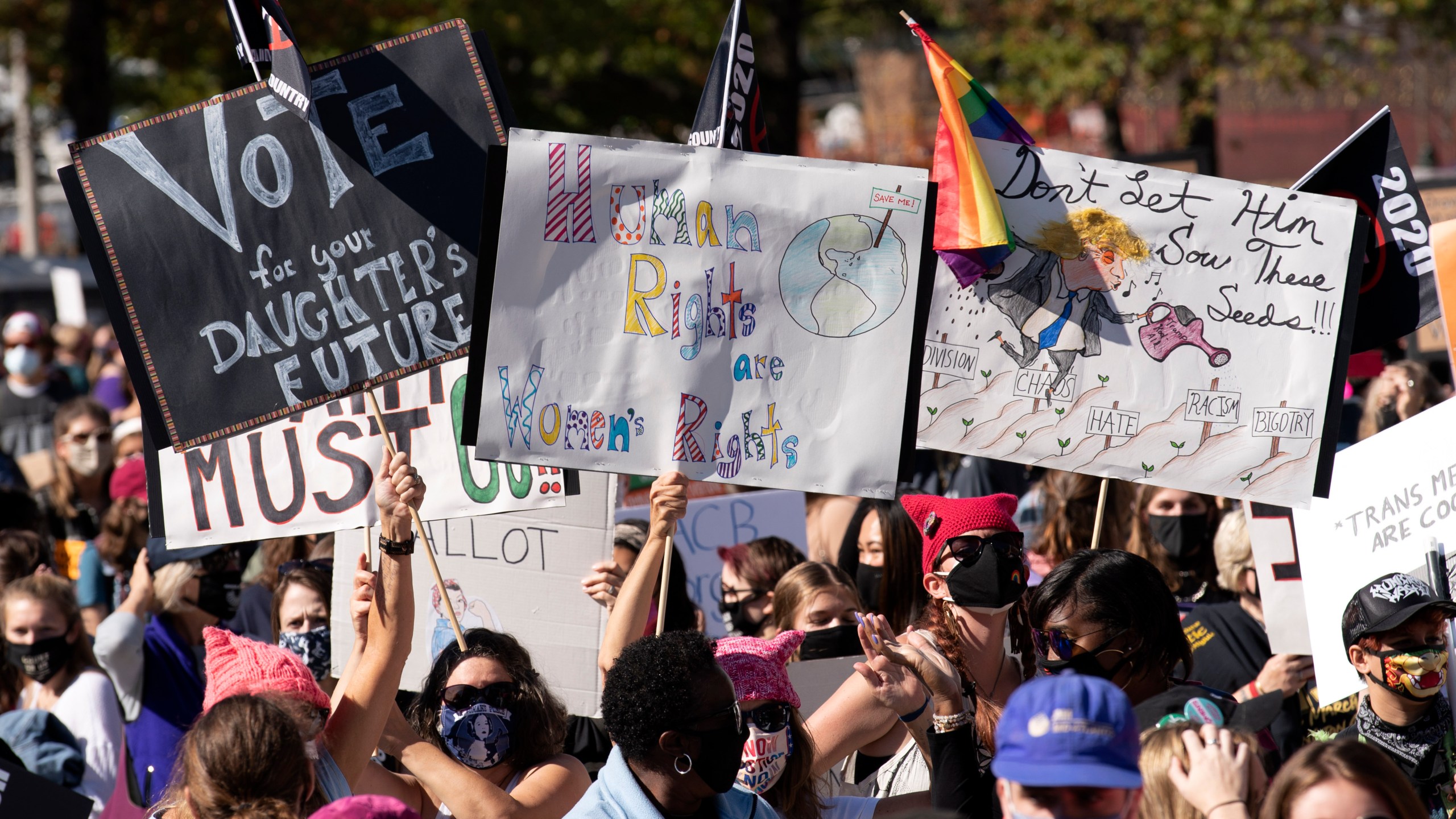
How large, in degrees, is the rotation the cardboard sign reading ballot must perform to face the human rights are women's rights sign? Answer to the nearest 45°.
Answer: approximately 45° to its left

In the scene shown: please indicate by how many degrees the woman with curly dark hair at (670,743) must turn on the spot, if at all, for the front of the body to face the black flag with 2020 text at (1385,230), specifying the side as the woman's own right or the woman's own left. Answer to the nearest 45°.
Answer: approximately 45° to the woman's own left

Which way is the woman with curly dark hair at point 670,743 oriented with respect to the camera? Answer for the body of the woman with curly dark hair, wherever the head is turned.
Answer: to the viewer's right

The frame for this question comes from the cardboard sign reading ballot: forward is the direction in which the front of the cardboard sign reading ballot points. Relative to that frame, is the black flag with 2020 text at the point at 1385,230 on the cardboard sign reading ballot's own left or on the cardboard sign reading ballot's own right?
on the cardboard sign reading ballot's own left

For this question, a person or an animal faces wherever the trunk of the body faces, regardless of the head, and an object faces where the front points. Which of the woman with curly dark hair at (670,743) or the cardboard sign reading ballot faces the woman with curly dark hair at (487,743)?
the cardboard sign reading ballot

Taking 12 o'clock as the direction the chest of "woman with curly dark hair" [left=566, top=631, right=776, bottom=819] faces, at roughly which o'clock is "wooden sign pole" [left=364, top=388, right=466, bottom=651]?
The wooden sign pole is roughly at 8 o'clock from the woman with curly dark hair.

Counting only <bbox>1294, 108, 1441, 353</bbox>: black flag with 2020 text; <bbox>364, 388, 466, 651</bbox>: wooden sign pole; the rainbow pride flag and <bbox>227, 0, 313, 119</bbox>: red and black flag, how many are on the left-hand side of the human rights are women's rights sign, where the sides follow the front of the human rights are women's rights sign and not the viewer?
2

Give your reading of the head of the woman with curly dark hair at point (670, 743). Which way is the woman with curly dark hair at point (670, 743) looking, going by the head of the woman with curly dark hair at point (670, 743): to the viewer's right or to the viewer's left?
to the viewer's right

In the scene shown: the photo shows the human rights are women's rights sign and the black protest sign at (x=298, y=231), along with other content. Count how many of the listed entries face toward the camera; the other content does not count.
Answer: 2

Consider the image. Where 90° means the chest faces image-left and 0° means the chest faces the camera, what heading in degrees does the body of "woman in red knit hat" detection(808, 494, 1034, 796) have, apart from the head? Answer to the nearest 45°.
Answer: approximately 315°
